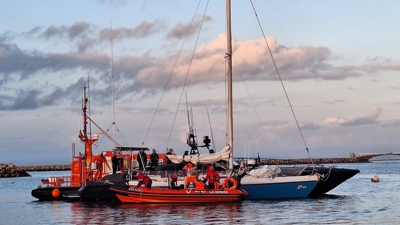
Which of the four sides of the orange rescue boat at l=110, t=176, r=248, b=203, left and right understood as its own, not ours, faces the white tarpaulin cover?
back

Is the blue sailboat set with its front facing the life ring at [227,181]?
no

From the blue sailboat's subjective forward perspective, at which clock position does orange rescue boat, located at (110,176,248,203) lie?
The orange rescue boat is roughly at 5 o'clock from the blue sailboat.

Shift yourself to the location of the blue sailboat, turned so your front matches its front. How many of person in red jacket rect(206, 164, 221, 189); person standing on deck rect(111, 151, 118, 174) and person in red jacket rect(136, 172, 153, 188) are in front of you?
0

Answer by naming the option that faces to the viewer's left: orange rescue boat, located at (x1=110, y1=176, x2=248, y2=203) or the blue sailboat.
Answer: the orange rescue boat

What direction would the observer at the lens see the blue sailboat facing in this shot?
facing to the right of the viewer

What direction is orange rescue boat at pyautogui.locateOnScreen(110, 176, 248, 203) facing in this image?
to the viewer's left

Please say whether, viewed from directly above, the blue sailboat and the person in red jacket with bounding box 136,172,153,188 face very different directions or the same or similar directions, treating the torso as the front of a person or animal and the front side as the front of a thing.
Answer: very different directions

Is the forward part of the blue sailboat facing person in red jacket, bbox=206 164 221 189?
no

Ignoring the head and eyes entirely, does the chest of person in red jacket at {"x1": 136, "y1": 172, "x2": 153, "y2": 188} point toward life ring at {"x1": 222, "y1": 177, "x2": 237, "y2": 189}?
no
